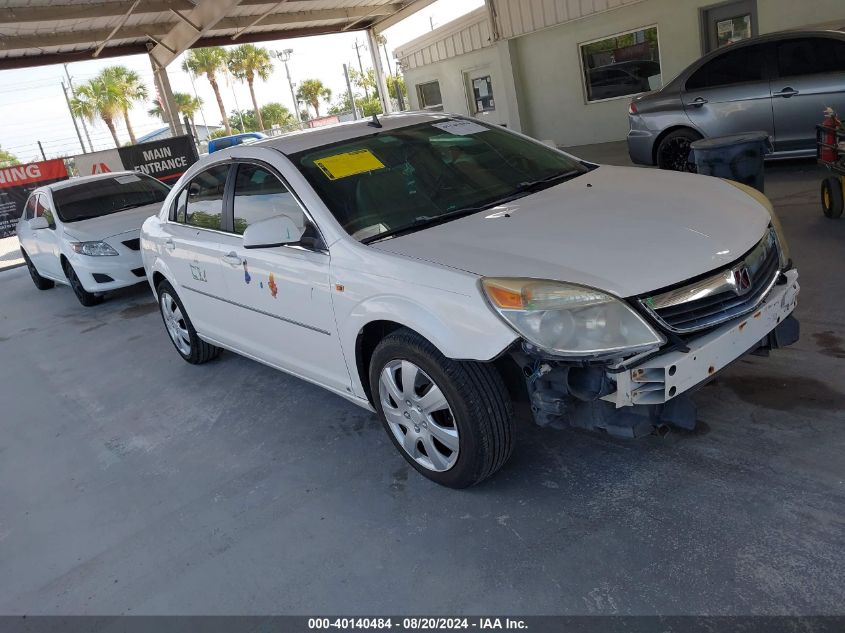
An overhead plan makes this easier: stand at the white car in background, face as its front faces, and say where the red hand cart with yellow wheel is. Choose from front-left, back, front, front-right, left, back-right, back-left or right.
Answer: front

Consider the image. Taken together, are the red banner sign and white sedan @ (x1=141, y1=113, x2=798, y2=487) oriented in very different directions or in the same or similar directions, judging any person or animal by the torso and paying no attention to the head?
same or similar directions

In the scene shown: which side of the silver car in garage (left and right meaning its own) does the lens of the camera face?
right

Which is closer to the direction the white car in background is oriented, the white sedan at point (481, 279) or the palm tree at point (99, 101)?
the white sedan

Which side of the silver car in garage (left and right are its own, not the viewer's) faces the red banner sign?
back

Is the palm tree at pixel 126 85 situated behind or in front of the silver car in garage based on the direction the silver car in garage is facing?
behind

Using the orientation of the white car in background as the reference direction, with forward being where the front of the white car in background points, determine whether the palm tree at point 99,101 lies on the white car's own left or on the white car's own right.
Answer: on the white car's own left

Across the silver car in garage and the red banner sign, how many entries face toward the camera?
1

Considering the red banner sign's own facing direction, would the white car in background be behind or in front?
in front

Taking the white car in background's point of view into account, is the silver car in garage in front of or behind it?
in front

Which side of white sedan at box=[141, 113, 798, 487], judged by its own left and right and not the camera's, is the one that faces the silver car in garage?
left

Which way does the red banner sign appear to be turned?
toward the camera

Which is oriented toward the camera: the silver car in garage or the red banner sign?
the red banner sign

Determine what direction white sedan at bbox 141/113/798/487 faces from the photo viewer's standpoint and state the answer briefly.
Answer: facing the viewer and to the right of the viewer
